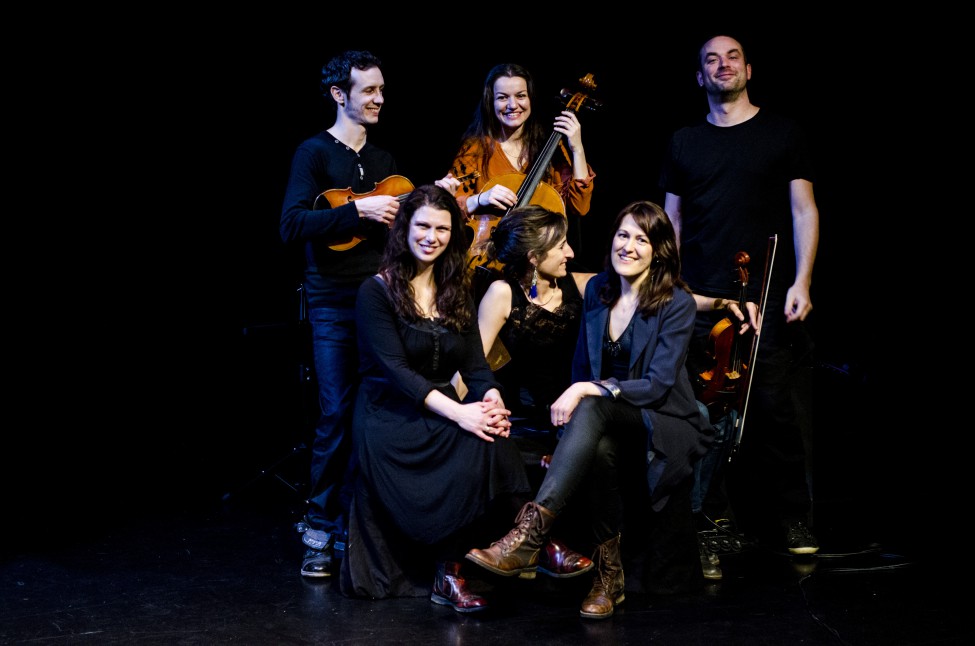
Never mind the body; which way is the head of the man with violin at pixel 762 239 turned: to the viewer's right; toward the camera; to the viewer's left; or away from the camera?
toward the camera

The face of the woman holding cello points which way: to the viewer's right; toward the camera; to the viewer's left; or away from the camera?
toward the camera

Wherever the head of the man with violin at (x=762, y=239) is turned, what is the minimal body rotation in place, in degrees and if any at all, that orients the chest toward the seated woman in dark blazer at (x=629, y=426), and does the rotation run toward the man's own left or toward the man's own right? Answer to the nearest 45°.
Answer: approximately 45° to the man's own right

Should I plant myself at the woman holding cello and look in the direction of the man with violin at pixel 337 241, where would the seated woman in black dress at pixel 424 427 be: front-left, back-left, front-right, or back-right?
front-left

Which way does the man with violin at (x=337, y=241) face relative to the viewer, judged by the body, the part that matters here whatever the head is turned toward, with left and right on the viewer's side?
facing the viewer and to the right of the viewer

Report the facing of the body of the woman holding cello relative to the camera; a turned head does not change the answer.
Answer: toward the camera

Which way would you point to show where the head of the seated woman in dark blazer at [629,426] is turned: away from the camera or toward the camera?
toward the camera

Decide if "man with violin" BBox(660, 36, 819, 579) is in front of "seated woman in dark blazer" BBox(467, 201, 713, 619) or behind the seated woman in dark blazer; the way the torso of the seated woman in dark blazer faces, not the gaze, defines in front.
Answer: behind

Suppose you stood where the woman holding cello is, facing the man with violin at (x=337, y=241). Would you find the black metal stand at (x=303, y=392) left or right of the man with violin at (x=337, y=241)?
right

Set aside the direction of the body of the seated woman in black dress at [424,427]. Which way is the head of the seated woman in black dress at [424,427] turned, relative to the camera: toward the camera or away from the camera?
toward the camera

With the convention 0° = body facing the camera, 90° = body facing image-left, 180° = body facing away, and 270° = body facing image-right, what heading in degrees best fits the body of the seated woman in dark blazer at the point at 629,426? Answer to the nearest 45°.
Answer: approximately 45°

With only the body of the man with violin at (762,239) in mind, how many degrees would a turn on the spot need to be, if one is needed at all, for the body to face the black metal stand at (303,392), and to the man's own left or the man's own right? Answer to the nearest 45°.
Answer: approximately 90° to the man's own right

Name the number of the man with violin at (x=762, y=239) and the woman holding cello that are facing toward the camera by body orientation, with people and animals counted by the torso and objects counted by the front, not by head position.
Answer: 2
